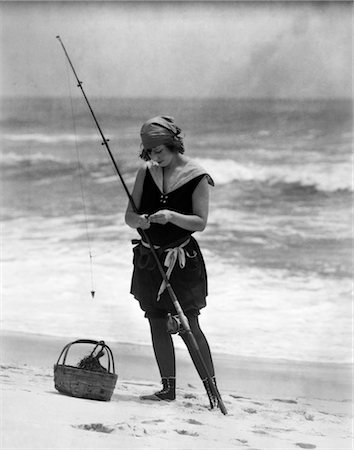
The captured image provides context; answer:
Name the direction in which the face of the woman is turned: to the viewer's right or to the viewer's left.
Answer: to the viewer's left

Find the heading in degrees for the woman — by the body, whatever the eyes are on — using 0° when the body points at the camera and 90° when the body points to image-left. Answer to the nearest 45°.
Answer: approximately 45°
